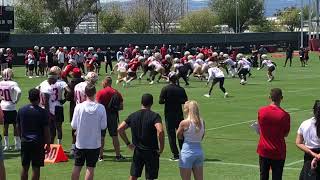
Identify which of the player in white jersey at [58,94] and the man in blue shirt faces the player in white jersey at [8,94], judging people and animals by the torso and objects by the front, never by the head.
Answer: the man in blue shirt

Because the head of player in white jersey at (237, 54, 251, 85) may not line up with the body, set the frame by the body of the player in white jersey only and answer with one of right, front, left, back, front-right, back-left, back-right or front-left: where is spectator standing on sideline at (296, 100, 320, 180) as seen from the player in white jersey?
left

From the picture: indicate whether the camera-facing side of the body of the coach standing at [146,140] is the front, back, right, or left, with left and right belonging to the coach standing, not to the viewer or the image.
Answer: back

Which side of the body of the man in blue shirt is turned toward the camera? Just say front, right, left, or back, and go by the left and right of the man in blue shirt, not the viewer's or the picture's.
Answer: back

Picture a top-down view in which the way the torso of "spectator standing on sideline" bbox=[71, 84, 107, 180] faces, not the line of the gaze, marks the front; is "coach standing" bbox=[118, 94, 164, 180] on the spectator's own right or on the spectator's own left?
on the spectator's own right

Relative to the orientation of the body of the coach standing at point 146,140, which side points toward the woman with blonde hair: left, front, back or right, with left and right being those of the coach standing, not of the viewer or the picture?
right

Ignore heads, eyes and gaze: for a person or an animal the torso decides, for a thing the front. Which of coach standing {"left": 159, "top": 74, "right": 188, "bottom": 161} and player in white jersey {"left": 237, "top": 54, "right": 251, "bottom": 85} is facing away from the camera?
the coach standing

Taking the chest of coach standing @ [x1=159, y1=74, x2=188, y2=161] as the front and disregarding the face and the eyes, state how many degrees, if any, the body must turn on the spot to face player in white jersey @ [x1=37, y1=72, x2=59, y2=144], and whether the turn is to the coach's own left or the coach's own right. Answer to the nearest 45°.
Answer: approximately 90° to the coach's own left

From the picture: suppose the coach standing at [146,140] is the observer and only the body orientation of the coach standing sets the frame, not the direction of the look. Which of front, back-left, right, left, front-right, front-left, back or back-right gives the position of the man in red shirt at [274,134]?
right

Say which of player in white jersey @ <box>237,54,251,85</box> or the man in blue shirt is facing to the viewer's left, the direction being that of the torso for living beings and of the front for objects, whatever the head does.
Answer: the player in white jersey

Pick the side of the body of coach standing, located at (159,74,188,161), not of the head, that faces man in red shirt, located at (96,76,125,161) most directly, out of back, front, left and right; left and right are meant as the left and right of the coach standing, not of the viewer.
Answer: left

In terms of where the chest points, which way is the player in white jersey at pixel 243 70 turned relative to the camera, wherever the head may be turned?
to the viewer's left

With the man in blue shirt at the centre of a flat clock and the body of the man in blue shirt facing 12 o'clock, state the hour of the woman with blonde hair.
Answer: The woman with blonde hair is roughly at 4 o'clock from the man in blue shirt.
